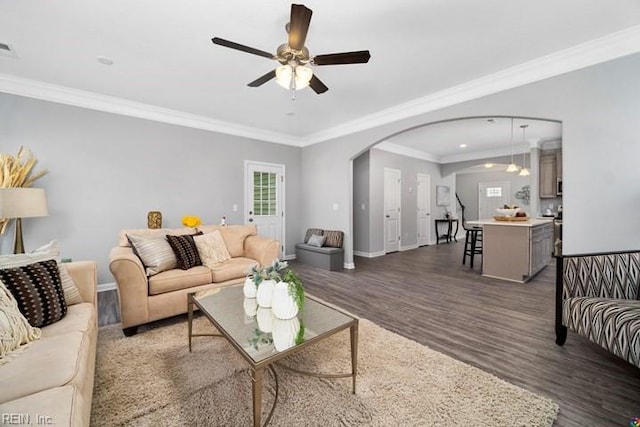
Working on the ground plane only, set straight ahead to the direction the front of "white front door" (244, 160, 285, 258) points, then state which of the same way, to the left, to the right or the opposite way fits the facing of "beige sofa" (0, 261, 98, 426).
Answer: to the left

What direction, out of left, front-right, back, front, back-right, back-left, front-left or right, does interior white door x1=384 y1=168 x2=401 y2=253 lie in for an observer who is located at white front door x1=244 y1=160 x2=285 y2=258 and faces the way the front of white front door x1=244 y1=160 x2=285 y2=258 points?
front-left

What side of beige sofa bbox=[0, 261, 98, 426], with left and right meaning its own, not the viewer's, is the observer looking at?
right

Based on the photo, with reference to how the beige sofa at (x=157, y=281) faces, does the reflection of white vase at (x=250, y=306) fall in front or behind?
in front

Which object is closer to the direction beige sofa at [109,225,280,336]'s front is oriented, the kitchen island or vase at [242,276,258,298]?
the vase

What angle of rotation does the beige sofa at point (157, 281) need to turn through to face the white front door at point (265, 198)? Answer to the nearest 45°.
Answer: approximately 90° to its left

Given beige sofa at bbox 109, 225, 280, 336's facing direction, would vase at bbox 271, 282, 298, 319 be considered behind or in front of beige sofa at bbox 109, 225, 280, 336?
in front

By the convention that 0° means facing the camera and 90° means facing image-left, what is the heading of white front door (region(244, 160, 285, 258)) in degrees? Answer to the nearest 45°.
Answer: approximately 315°

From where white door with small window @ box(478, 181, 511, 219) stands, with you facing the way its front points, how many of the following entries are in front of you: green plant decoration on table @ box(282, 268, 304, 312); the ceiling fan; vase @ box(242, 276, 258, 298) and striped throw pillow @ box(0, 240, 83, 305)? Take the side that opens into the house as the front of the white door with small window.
4

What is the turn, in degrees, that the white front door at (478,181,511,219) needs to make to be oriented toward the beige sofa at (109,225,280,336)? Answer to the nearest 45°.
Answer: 0° — it already faces it

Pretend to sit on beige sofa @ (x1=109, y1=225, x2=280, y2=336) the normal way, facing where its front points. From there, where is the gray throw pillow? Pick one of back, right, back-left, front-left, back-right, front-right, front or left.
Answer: left

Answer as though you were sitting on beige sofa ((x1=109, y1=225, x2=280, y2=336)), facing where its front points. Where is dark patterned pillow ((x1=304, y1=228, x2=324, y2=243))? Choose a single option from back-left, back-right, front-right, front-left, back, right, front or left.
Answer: left

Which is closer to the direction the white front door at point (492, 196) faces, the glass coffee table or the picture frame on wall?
the glass coffee table

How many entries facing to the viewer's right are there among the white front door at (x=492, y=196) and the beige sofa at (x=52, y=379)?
1
